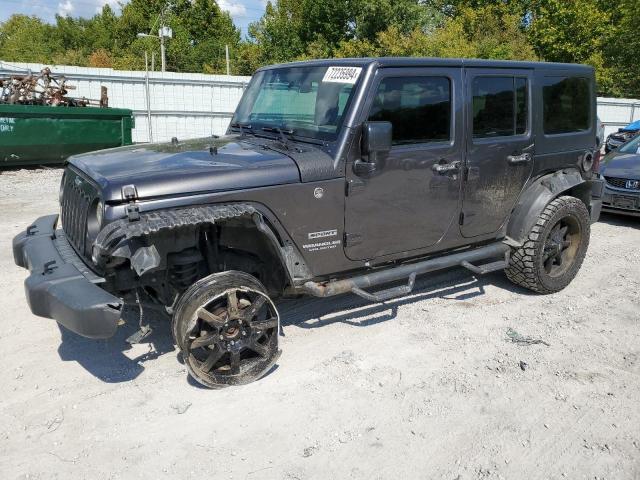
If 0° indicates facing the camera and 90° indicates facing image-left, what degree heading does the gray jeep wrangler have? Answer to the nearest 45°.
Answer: approximately 45°

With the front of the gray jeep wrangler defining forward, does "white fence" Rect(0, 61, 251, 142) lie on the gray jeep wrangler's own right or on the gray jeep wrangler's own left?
on the gray jeep wrangler's own right

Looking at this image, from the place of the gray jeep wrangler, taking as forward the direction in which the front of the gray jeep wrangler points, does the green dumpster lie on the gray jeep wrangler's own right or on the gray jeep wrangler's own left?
on the gray jeep wrangler's own right
